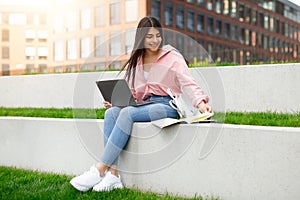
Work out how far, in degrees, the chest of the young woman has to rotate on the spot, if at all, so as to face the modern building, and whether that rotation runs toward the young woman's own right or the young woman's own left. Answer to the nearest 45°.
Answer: approximately 135° to the young woman's own right

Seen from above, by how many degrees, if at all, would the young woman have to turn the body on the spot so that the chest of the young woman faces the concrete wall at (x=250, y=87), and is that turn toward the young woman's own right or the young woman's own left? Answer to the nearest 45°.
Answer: approximately 180°

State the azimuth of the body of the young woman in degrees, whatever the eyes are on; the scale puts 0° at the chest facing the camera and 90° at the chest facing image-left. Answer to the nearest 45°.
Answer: approximately 45°
